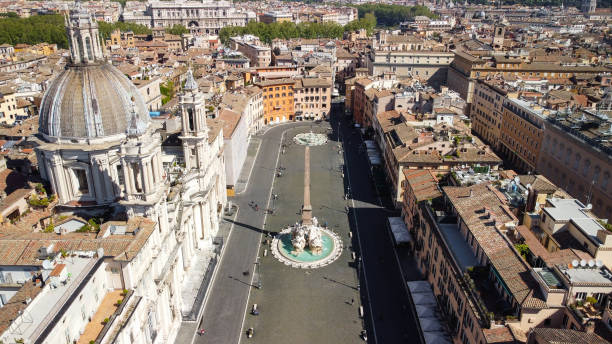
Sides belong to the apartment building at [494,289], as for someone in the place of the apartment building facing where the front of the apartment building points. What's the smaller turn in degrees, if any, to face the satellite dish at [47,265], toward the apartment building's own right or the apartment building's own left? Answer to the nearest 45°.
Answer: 0° — it already faces it

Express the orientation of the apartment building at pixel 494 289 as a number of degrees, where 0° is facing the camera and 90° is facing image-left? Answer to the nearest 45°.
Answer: approximately 45°
